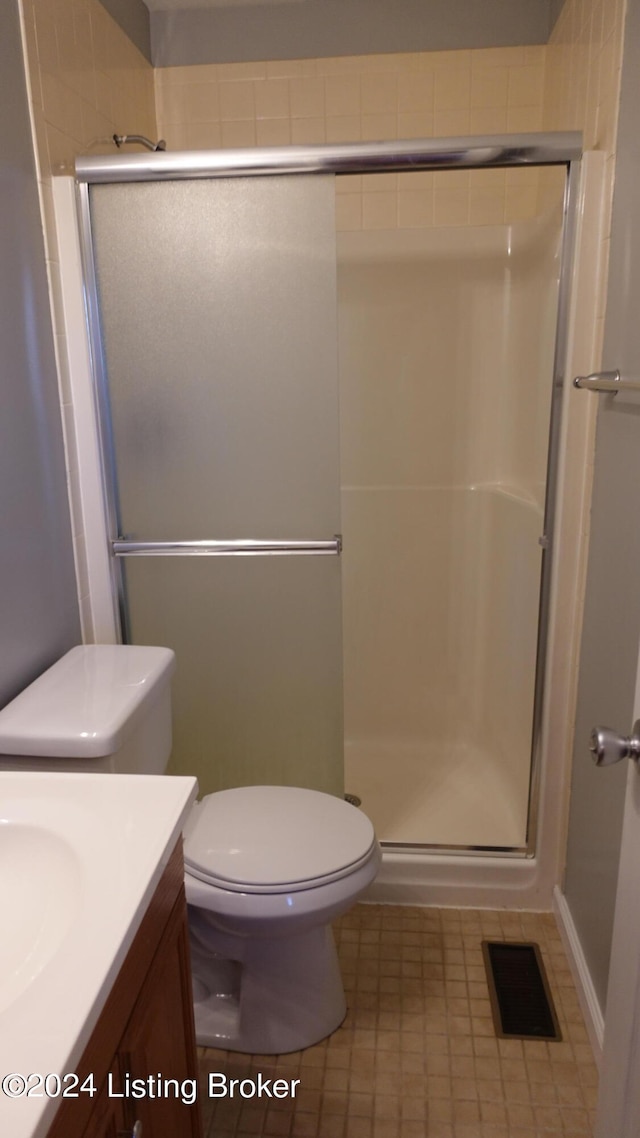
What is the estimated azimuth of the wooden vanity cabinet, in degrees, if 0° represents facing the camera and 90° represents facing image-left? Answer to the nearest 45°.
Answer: approximately 270°

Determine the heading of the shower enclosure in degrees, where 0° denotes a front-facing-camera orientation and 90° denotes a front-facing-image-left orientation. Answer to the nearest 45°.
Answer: approximately 0°

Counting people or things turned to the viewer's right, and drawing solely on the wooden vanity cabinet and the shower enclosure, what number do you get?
1

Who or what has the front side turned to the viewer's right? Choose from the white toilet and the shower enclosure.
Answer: the white toilet

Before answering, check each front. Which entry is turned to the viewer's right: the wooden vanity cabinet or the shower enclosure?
the wooden vanity cabinet

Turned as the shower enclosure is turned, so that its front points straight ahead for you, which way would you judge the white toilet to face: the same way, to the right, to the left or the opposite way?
to the left

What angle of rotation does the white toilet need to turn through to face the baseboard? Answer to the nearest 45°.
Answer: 0° — it already faces it

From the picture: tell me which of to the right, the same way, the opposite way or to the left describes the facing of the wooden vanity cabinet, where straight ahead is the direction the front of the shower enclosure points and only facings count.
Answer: to the left

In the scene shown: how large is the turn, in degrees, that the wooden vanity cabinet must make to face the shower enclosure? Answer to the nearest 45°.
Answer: approximately 45° to its left
